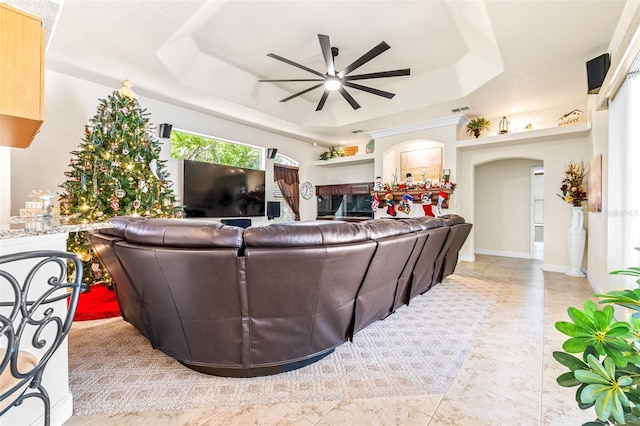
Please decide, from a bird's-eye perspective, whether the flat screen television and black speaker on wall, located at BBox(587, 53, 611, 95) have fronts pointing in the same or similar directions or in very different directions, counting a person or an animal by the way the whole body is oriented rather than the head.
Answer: very different directions

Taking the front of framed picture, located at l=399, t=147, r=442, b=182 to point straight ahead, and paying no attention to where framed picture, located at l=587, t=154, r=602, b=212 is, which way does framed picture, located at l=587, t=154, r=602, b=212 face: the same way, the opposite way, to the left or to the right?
to the right

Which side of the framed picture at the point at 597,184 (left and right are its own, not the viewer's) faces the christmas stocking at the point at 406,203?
front

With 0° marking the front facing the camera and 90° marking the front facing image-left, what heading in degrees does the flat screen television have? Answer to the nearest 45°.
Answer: approximately 315°

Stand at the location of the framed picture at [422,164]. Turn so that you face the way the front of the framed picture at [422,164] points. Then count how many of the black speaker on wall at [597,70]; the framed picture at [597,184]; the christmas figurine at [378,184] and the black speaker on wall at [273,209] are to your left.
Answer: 2

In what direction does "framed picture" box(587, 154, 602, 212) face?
to the viewer's left

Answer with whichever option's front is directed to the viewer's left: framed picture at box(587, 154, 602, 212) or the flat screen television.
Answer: the framed picture

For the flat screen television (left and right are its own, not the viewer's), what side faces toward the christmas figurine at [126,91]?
right

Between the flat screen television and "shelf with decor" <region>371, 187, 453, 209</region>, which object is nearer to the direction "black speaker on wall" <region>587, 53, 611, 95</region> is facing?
the flat screen television

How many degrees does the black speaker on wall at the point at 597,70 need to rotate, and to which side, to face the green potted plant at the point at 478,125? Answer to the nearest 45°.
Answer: approximately 90° to its right

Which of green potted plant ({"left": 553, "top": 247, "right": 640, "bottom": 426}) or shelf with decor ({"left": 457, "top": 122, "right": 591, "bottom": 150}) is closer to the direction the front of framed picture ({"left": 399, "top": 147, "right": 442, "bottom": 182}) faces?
the green potted plant

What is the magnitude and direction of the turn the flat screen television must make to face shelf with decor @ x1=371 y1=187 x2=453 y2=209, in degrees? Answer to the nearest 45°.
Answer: approximately 45° to its left

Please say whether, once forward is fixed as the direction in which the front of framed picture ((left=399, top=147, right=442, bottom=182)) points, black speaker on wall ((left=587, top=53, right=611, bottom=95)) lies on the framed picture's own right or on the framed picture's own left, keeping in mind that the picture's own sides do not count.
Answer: on the framed picture's own left
